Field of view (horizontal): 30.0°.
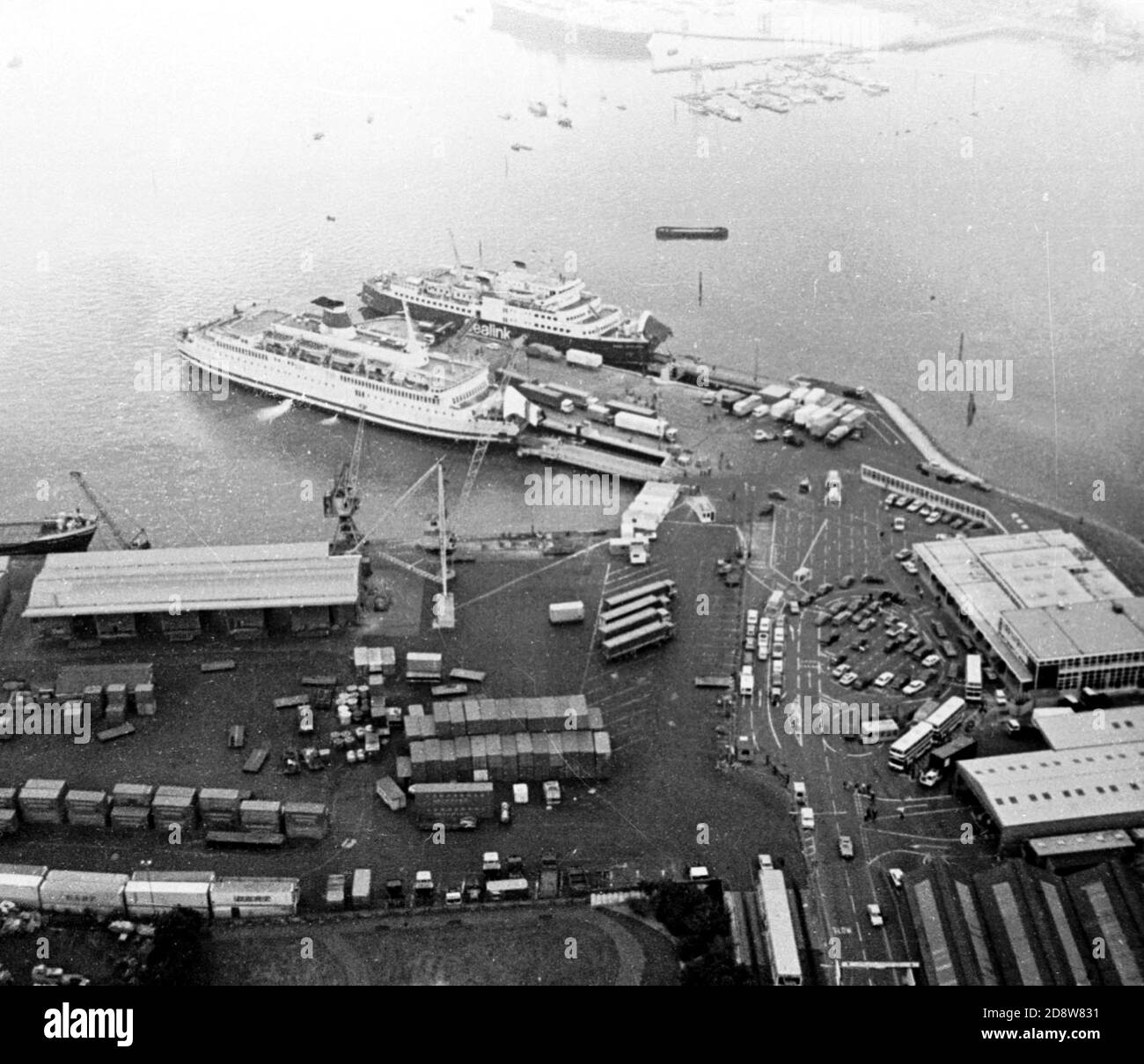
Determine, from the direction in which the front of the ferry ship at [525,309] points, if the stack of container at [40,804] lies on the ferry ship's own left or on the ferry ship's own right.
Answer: on the ferry ship's own right

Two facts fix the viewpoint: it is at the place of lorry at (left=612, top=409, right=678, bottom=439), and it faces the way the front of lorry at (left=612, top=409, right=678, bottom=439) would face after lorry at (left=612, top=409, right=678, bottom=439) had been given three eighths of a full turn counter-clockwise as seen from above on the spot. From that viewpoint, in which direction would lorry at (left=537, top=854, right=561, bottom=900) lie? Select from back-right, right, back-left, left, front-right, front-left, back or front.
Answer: back

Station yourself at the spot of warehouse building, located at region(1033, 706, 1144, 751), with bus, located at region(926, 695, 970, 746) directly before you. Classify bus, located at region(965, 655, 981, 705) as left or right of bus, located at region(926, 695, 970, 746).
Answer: right

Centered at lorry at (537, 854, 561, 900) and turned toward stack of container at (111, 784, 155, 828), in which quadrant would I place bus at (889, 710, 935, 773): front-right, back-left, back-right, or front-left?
back-right
